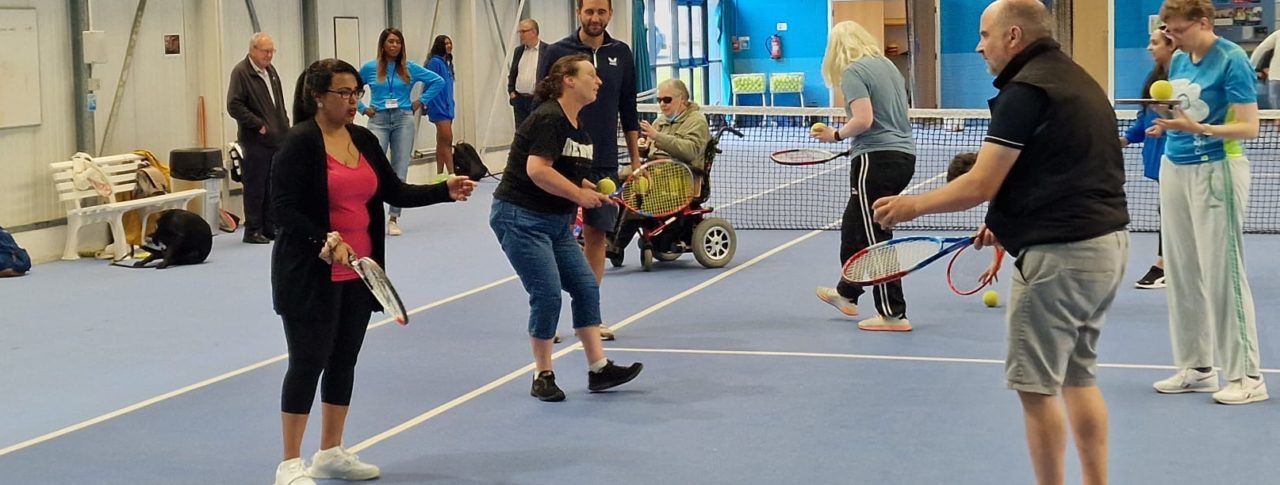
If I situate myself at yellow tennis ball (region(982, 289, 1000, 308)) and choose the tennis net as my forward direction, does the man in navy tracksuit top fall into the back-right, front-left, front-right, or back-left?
back-left

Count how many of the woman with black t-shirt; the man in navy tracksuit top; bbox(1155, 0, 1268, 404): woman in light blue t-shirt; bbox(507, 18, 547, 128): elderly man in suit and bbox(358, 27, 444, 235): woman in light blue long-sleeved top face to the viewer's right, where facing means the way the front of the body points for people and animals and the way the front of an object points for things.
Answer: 1

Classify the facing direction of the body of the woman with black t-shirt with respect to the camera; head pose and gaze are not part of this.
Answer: to the viewer's right

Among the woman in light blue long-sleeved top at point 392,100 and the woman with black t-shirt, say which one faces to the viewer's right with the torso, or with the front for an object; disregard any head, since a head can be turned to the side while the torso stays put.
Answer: the woman with black t-shirt

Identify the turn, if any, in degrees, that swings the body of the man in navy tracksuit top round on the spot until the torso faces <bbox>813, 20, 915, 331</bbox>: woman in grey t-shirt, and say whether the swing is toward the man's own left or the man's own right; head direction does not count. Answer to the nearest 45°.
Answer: approximately 90° to the man's own left

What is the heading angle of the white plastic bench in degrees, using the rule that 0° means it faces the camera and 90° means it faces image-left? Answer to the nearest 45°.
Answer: approximately 315°

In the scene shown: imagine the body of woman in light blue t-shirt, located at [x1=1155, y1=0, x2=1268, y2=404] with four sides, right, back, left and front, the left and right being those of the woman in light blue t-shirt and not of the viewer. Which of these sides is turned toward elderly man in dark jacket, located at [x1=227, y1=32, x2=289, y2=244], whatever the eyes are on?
right

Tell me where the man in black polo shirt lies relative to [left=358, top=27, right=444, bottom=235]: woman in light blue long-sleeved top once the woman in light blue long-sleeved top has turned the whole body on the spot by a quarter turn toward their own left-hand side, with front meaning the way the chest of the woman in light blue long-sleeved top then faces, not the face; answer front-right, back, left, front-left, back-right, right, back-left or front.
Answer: right

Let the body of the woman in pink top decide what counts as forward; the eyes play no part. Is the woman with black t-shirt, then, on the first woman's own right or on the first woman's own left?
on the first woman's own left

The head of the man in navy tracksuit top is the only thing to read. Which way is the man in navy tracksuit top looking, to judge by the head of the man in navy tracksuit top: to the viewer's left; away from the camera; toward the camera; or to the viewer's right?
toward the camera

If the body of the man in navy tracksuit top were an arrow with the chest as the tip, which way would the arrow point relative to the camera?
toward the camera

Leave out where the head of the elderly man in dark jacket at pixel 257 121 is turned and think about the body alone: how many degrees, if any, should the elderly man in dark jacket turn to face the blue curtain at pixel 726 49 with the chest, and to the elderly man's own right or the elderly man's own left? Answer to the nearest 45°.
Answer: approximately 90° to the elderly man's own left

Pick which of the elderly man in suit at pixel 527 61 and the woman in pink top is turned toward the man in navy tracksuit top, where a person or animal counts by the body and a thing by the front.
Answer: the elderly man in suit

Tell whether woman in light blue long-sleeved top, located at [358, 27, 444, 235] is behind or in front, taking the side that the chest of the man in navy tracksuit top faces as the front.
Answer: behind

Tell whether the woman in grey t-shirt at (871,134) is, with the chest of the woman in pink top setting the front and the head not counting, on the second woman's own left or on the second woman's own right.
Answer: on the second woman's own left

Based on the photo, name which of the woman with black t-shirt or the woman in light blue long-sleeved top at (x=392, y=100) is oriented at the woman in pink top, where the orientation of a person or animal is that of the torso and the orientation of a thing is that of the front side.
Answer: the woman in light blue long-sleeved top

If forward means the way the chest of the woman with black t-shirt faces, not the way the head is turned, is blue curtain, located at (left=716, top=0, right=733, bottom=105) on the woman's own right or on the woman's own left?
on the woman's own left

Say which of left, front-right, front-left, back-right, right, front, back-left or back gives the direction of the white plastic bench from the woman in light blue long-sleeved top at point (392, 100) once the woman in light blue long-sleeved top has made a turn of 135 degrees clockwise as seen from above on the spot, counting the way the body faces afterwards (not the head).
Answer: left

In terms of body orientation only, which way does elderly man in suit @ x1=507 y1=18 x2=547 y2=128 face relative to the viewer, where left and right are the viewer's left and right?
facing the viewer

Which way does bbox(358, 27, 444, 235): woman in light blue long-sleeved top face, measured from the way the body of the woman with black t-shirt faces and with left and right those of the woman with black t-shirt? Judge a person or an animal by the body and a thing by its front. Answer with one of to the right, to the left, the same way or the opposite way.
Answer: to the right

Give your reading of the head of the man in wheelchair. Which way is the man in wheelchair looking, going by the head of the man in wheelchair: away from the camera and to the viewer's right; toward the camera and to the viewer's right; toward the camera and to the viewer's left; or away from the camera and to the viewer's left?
toward the camera and to the viewer's left
